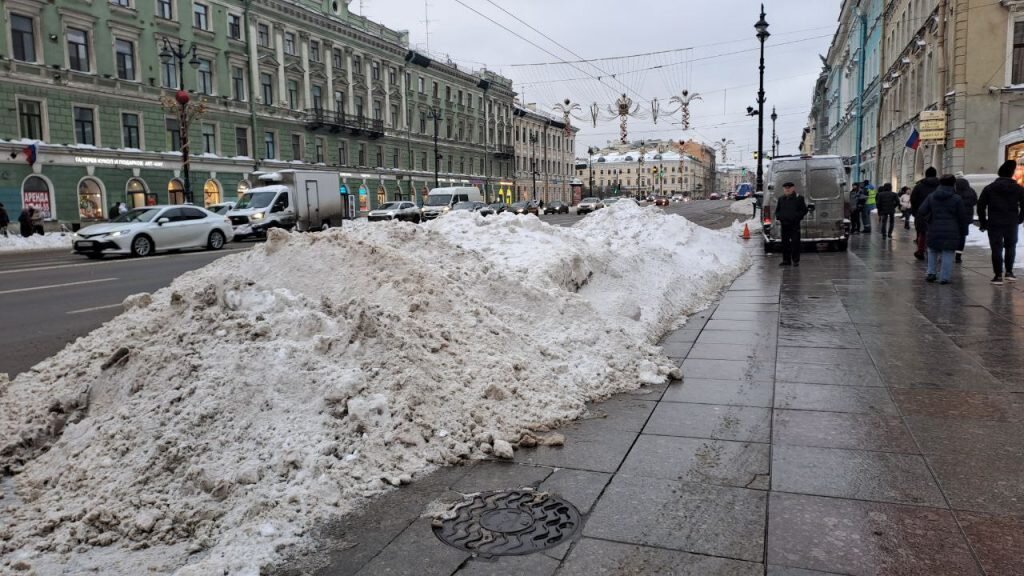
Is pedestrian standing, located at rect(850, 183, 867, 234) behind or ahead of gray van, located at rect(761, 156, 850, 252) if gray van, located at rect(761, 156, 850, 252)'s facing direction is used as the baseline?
ahead

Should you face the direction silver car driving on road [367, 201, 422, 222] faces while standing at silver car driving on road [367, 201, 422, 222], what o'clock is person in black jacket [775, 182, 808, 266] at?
The person in black jacket is roughly at 10 o'clock from the silver car driving on road.

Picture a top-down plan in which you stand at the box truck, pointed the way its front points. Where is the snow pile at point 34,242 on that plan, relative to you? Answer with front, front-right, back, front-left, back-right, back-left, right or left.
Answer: front-right

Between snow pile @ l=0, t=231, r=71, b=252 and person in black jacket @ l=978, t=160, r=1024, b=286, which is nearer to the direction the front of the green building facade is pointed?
the person in black jacket

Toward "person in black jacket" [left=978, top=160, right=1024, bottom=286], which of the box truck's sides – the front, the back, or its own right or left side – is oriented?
left

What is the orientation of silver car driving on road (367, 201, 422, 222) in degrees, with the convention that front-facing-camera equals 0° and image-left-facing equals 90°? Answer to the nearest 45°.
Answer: approximately 45°

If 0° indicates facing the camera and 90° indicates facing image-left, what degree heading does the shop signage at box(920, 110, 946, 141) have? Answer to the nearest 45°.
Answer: approximately 0°

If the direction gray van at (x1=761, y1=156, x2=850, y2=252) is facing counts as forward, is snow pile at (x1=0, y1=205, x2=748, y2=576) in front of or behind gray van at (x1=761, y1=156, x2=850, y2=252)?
behind

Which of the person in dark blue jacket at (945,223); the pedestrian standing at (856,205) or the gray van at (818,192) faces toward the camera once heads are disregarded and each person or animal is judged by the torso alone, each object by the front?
the pedestrian standing

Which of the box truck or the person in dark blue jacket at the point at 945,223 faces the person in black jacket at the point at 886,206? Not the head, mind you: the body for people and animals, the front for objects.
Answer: the person in dark blue jacket at the point at 945,223

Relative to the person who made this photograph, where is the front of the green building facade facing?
facing the viewer and to the right of the viewer

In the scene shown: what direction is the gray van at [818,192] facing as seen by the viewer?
away from the camera

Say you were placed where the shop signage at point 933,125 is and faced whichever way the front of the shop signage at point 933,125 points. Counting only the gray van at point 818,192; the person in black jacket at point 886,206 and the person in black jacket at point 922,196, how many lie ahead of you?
3

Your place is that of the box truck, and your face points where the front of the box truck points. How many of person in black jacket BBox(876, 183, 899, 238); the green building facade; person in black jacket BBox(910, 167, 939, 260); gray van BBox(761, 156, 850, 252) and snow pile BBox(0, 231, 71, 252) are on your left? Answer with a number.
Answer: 3

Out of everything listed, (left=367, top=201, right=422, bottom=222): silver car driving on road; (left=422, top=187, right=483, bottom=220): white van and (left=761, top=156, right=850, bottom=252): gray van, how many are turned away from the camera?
1

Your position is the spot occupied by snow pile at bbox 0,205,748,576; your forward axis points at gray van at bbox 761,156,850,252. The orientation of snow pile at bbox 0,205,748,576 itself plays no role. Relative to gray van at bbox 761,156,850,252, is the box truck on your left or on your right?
left
